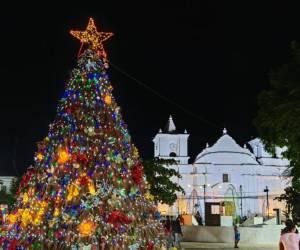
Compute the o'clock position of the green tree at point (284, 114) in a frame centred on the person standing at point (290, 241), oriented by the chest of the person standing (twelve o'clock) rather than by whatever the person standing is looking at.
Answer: The green tree is roughly at 12 o'clock from the person standing.

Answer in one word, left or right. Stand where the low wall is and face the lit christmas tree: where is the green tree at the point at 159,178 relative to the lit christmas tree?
right

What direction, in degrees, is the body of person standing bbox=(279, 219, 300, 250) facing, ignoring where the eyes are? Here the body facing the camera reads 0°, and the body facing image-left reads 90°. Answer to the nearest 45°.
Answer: approximately 180°

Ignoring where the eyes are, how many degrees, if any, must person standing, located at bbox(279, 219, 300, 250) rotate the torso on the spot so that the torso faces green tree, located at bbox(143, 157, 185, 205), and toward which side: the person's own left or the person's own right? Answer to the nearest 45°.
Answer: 0° — they already face it

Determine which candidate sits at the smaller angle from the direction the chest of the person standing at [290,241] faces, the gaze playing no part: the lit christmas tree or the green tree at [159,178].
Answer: the green tree

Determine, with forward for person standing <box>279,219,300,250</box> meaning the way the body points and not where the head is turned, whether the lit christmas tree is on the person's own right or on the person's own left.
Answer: on the person's own left

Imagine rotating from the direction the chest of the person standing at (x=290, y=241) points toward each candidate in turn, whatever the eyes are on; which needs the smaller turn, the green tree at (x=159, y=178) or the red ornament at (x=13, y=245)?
the green tree

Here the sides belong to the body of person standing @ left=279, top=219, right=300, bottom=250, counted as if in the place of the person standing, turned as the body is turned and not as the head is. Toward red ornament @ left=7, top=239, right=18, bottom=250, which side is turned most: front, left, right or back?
left
